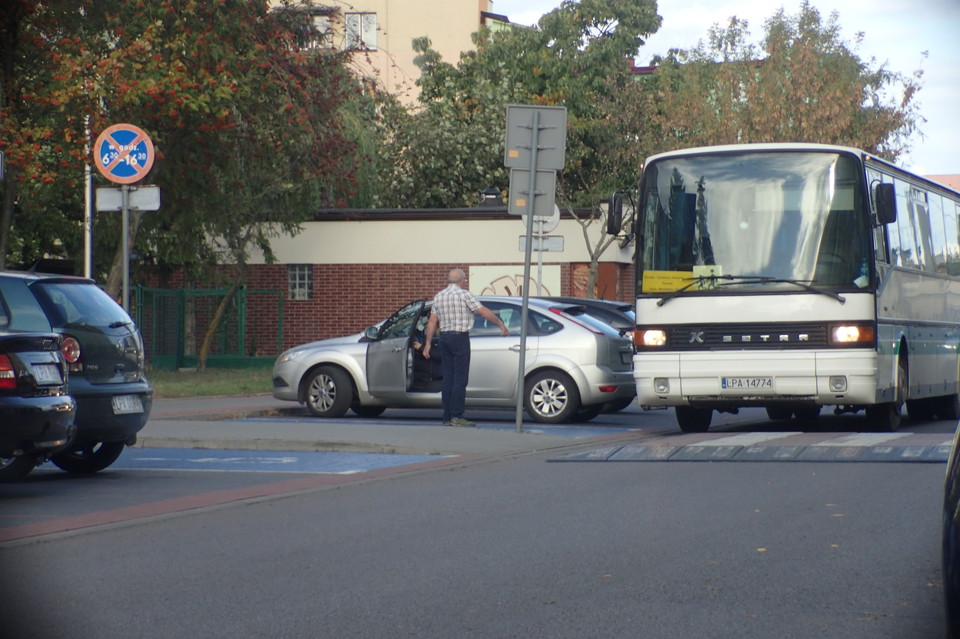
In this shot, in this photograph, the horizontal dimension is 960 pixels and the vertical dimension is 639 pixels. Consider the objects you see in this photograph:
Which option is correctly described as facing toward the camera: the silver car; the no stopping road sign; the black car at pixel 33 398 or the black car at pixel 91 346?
the no stopping road sign

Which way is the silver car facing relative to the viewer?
to the viewer's left

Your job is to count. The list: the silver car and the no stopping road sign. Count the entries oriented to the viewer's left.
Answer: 1

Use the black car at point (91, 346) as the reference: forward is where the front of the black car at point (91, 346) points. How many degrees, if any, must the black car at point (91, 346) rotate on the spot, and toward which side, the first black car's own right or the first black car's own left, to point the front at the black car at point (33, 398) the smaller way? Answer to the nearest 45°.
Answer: approximately 135° to the first black car's own left

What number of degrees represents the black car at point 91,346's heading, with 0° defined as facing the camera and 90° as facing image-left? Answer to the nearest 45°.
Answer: approximately 135°

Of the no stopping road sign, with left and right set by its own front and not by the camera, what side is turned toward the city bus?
left

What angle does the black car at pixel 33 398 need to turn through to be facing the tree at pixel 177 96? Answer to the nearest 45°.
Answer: approximately 45° to its right

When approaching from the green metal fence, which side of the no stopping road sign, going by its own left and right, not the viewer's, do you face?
back

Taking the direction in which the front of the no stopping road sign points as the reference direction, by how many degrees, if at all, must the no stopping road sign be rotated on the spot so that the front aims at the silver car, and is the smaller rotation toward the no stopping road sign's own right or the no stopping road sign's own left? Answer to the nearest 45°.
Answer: approximately 90° to the no stopping road sign's own left

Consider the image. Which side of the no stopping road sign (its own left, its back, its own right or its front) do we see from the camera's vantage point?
front

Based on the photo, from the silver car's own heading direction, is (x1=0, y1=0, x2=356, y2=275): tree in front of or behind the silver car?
in front

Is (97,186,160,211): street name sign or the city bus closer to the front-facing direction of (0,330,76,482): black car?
the street name sign

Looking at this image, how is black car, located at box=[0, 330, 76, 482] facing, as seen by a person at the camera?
facing away from the viewer and to the left of the viewer

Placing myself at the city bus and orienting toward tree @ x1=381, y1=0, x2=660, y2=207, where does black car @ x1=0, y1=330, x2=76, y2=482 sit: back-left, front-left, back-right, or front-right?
back-left

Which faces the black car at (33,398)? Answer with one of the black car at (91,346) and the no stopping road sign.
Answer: the no stopping road sign

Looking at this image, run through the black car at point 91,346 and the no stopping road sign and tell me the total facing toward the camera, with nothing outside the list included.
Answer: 1
